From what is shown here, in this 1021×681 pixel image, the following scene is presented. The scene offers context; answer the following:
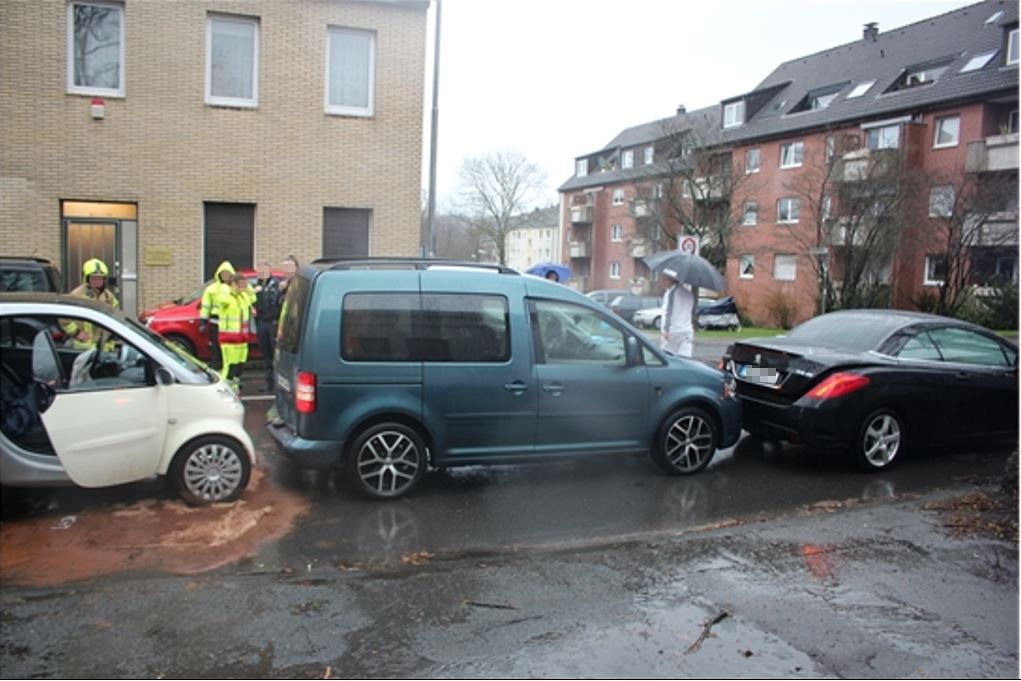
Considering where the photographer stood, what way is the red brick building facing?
facing the viewer and to the left of the viewer

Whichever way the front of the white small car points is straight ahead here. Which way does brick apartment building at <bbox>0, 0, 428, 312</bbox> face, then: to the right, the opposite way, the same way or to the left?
to the right

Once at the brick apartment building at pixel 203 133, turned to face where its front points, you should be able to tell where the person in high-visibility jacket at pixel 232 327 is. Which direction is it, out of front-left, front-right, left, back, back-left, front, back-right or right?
front

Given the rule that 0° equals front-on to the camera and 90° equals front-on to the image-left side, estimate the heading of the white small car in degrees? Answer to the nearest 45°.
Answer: approximately 270°

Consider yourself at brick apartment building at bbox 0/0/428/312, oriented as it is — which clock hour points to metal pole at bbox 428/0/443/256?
The metal pole is roughly at 9 o'clock from the brick apartment building.

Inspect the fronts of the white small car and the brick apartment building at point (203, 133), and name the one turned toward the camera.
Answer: the brick apartment building

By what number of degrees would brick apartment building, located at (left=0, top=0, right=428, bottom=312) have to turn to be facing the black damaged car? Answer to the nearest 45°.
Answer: approximately 45° to its left

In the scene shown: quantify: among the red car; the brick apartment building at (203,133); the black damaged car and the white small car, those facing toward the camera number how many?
1

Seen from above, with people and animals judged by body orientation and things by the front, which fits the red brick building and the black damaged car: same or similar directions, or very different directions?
very different directions

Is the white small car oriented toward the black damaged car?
yes

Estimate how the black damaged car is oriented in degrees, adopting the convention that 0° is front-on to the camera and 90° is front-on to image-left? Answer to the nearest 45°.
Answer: approximately 225°

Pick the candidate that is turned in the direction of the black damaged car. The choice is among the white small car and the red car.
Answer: the white small car

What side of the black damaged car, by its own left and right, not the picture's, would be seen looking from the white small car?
back

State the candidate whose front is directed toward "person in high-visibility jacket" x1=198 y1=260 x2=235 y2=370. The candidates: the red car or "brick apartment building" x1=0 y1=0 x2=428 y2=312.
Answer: the brick apartment building

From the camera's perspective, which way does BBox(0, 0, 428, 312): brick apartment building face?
toward the camera

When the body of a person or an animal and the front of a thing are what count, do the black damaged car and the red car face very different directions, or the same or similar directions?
very different directions

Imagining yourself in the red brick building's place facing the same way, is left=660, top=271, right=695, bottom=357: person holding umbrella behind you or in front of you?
in front

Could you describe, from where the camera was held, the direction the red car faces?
facing to the left of the viewer

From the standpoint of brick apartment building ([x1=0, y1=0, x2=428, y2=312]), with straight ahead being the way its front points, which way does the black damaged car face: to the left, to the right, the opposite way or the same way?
to the left

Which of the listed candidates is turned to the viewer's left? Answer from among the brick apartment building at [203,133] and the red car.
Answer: the red car
